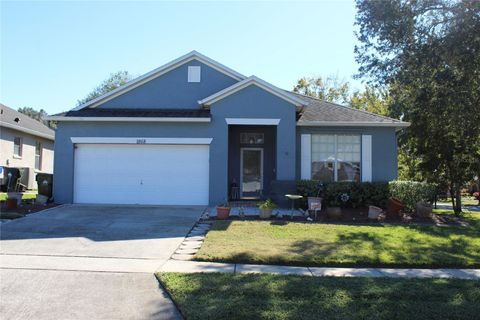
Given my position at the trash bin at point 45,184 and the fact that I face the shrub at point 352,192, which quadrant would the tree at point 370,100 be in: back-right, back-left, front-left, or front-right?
front-left

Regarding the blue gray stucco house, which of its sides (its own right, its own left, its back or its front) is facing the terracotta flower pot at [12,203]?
right

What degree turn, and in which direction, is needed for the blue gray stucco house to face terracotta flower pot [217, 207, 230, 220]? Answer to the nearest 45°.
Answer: approximately 45° to its left

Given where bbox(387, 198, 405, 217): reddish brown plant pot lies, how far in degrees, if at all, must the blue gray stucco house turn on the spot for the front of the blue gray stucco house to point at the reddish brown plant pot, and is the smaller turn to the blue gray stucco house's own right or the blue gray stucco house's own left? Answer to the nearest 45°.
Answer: approximately 90° to the blue gray stucco house's own left

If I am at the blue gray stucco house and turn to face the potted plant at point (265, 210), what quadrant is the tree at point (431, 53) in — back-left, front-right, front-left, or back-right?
front-left

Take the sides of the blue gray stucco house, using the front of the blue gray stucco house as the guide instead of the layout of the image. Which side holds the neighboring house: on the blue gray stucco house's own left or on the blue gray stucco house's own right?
on the blue gray stucco house's own right

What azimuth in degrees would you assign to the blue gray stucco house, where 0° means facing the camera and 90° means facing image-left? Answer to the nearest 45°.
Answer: approximately 0°

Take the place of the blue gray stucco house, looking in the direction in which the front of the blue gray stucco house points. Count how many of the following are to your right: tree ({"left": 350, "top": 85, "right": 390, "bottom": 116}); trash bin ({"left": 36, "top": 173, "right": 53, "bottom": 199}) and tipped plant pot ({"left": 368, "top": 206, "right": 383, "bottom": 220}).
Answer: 1

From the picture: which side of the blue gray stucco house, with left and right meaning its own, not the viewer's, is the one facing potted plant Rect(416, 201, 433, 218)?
left

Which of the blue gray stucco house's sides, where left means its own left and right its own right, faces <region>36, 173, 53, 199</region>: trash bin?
right

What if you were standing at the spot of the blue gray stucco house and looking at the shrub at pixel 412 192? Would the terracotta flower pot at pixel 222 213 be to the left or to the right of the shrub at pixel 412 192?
right

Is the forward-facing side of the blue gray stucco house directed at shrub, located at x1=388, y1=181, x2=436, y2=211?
no
